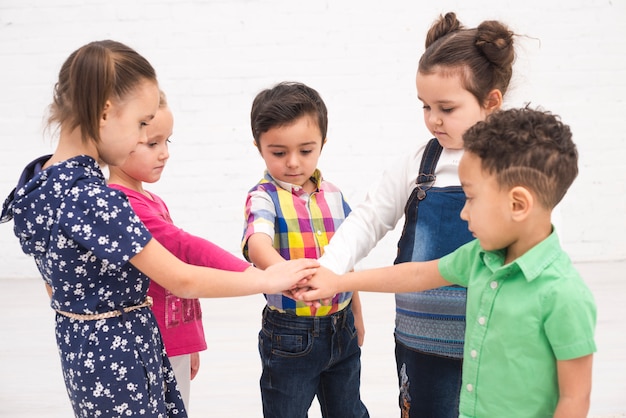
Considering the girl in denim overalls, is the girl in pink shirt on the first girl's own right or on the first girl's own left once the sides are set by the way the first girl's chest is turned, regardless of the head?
on the first girl's own right

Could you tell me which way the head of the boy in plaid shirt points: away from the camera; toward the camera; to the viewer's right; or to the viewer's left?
toward the camera

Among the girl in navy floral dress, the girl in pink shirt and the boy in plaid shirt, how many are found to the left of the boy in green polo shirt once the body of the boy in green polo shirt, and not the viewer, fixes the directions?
0

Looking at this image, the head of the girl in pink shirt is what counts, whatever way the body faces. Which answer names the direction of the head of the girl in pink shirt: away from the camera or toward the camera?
toward the camera

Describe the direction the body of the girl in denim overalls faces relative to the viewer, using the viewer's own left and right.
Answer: facing the viewer and to the left of the viewer

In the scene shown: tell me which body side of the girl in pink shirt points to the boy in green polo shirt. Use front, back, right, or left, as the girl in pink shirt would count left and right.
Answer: front

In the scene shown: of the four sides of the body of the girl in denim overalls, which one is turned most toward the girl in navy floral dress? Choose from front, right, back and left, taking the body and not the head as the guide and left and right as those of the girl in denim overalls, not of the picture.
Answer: front

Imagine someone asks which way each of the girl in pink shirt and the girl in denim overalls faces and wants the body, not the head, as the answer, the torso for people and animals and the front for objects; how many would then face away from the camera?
0

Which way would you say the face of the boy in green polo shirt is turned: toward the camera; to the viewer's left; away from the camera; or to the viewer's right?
to the viewer's left

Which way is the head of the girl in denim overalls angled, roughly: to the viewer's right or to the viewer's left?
to the viewer's left

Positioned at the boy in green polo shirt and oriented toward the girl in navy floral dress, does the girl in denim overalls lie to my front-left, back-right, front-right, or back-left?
front-right

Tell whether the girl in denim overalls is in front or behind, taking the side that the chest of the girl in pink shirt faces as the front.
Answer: in front

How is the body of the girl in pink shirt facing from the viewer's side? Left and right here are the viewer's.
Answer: facing the viewer and to the right of the viewer
